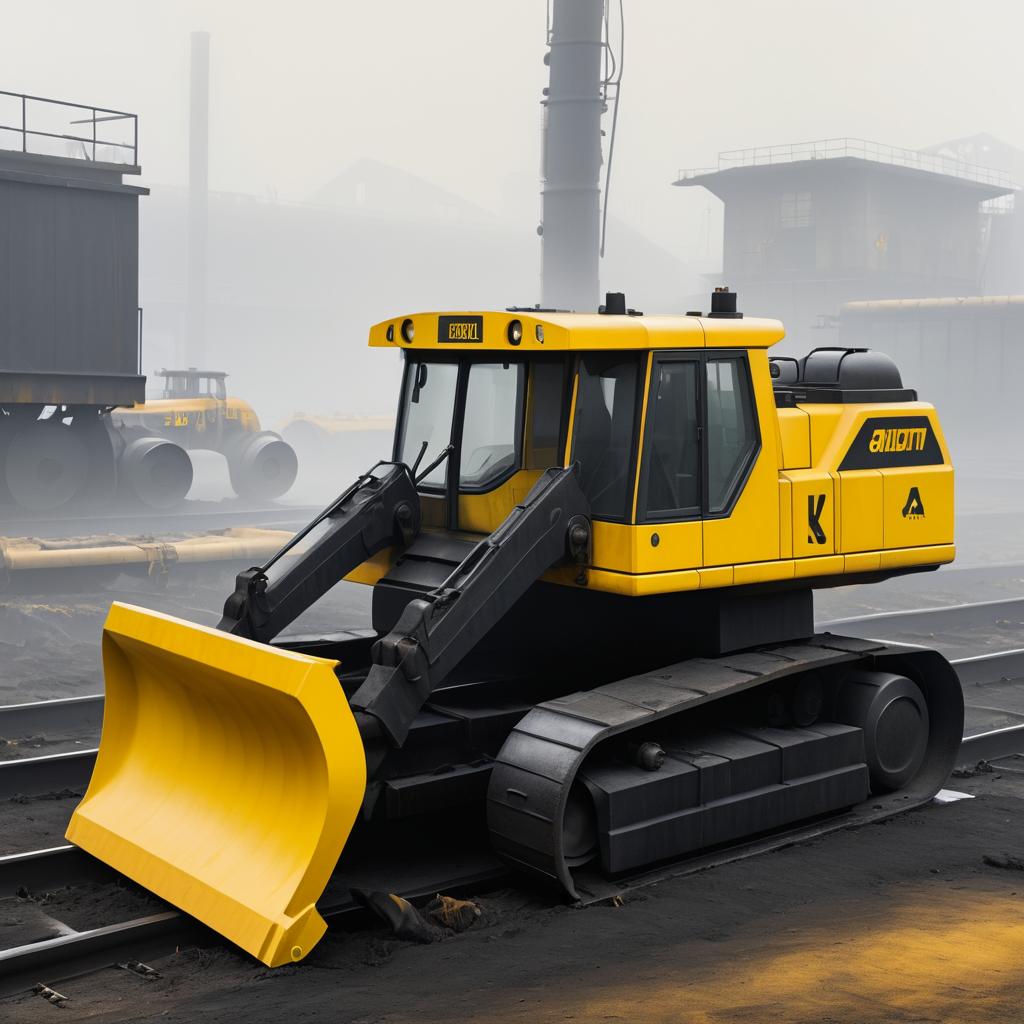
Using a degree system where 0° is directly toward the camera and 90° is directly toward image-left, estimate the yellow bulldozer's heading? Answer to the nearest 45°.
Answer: approximately 45°

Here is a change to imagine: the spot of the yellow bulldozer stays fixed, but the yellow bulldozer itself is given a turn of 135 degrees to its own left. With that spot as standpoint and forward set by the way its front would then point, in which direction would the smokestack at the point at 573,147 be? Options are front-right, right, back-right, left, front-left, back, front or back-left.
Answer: left

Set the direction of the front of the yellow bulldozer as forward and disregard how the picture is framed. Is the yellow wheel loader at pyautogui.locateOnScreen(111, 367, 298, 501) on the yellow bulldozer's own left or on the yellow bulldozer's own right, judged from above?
on the yellow bulldozer's own right

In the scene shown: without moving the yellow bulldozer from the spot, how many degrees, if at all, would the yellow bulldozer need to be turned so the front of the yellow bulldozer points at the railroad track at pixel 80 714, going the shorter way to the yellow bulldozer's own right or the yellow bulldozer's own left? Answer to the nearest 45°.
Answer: approximately 90° to the yellow bulldozer's own right
